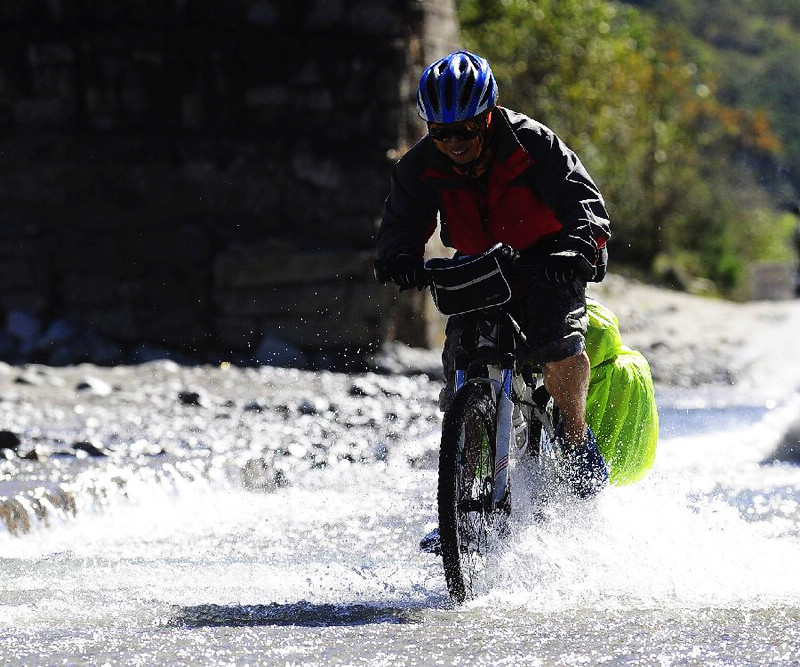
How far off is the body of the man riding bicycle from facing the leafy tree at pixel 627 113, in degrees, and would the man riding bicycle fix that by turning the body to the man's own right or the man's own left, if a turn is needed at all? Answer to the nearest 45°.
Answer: approximately 135° to the man's own right

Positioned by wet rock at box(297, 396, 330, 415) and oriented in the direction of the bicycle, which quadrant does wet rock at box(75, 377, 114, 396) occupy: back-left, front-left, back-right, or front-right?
back-right

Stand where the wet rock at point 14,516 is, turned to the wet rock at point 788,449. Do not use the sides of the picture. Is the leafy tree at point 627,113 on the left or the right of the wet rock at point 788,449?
left

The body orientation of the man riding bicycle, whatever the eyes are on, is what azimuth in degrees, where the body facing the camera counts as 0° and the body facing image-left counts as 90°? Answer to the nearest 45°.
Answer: approximately 45°

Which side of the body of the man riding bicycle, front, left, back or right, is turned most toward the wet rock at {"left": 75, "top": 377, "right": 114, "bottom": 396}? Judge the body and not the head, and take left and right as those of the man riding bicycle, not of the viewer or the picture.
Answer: back

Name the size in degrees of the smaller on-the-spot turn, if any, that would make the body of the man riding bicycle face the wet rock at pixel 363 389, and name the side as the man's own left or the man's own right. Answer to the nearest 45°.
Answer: approximately 135° to the man's own right
